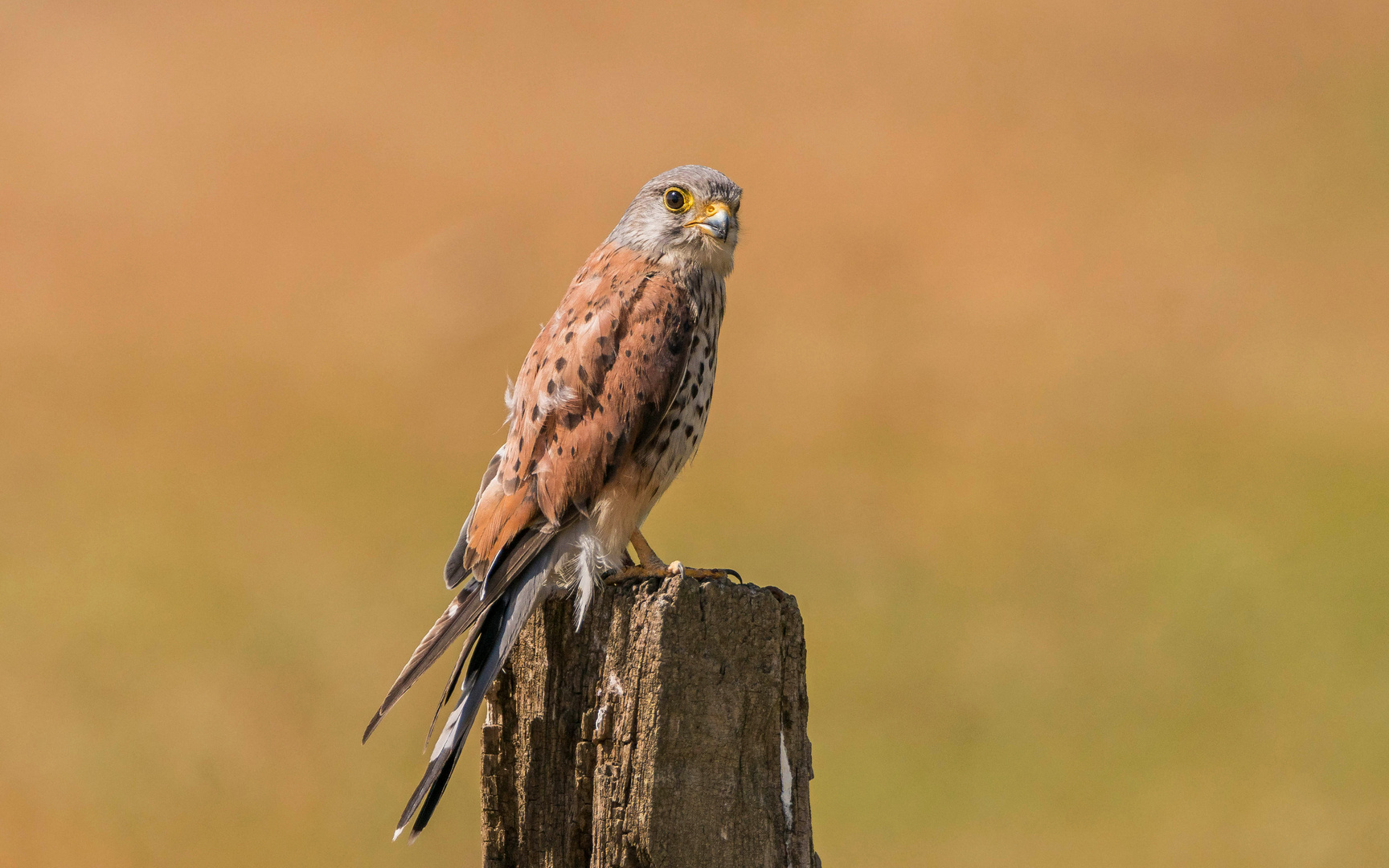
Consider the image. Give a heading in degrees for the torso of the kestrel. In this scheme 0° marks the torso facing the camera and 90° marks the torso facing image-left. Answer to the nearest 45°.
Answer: approximately 270°
